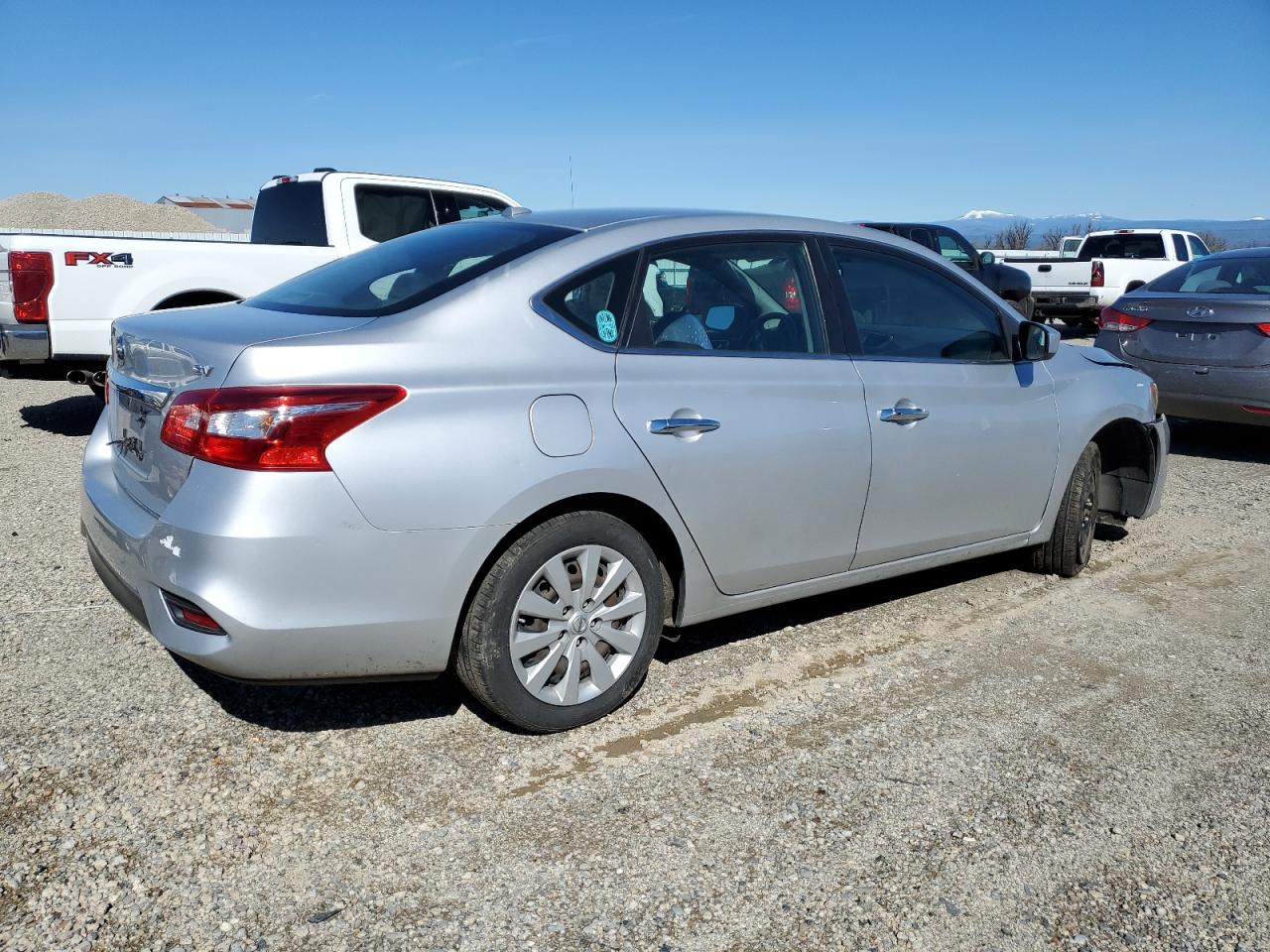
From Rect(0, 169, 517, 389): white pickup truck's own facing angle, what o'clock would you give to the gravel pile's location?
The gravel pile is roughly at 10 o'clock from the white pickup truck.

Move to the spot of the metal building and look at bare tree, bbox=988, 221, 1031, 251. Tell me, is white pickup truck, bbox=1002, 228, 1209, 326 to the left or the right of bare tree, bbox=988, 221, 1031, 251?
right

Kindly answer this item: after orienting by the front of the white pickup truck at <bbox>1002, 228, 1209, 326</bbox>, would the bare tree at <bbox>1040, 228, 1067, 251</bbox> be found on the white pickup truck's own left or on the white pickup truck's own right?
on the white pickup truck's own left

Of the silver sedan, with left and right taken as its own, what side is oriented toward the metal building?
left

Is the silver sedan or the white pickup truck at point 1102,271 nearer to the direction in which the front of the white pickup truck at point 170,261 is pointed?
the white pickup truck

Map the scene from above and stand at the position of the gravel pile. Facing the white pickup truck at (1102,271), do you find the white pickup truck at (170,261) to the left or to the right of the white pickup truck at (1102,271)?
right

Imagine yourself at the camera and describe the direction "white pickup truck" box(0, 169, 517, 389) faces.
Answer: facing away from the viewer and to the right of the viewer

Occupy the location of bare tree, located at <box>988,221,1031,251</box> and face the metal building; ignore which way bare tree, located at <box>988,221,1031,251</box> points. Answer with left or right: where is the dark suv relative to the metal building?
left

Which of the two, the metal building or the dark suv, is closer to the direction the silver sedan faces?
the dark suv

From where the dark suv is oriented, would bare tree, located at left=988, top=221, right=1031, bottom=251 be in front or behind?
in front

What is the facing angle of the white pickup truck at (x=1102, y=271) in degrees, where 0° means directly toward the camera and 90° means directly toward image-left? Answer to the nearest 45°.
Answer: approximately 225°

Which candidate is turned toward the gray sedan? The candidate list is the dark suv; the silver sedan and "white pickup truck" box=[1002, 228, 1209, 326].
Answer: the silver sedan
